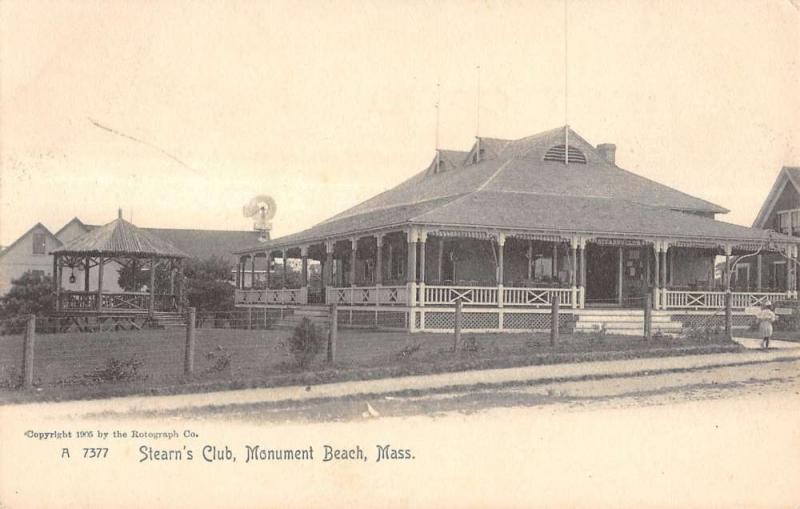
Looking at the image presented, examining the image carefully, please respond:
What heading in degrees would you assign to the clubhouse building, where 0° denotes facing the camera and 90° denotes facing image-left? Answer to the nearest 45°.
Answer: approximately 315°

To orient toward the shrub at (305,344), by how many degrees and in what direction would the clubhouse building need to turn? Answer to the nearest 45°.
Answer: approximately 45° to its right

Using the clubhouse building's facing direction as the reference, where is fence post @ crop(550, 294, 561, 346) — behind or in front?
in front

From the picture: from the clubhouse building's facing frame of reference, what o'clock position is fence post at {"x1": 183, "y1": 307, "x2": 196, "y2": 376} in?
The fence post is roughly at 2 o'clock from the clubhouse building.

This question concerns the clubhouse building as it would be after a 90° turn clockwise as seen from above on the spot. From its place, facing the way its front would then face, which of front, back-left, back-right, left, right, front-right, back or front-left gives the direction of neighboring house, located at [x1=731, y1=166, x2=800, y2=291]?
back

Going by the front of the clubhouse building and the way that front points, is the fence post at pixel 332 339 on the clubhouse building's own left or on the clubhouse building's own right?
on the clubhouse building's own right
